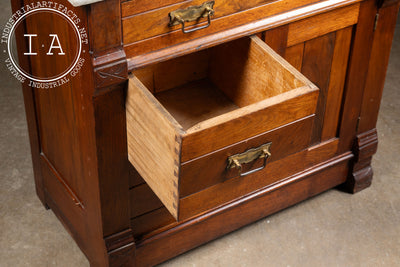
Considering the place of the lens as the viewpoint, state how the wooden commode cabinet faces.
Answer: facing the viewer and to the right of the viewer
